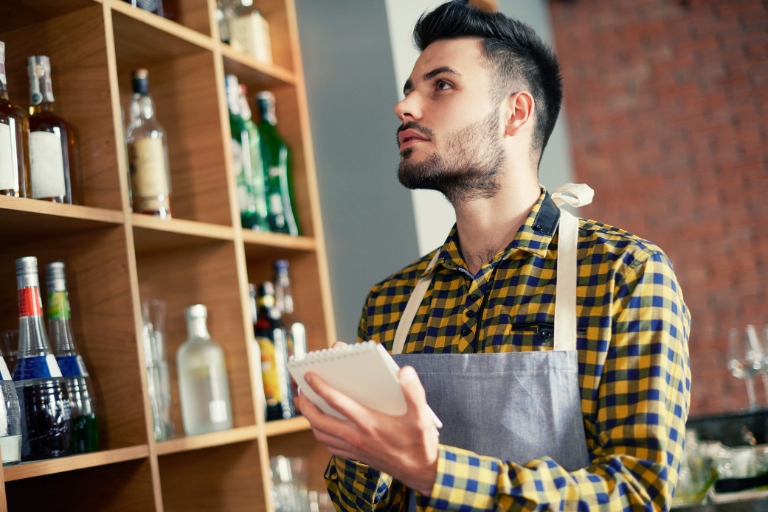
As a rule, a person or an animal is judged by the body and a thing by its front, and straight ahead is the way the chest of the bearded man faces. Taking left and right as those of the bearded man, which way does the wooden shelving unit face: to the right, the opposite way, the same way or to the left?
to the left

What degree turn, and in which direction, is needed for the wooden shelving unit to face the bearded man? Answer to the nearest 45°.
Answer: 0° — it already faces them

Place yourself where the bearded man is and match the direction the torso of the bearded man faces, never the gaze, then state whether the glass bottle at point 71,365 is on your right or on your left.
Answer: on your right

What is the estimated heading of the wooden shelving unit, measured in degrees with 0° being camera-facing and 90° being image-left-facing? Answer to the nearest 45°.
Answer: approximately 315°

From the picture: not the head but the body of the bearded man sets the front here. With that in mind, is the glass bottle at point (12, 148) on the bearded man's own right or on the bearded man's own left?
on the bearded man's own right

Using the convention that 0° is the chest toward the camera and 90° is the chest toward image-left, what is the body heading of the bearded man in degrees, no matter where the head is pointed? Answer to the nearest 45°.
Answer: approximately 45°

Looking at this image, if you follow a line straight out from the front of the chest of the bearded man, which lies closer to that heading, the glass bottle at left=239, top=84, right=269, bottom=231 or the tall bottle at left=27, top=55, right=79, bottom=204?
the tall bottle

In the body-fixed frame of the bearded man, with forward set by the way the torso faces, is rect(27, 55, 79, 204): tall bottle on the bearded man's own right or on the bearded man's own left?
on the bearded man's own right
